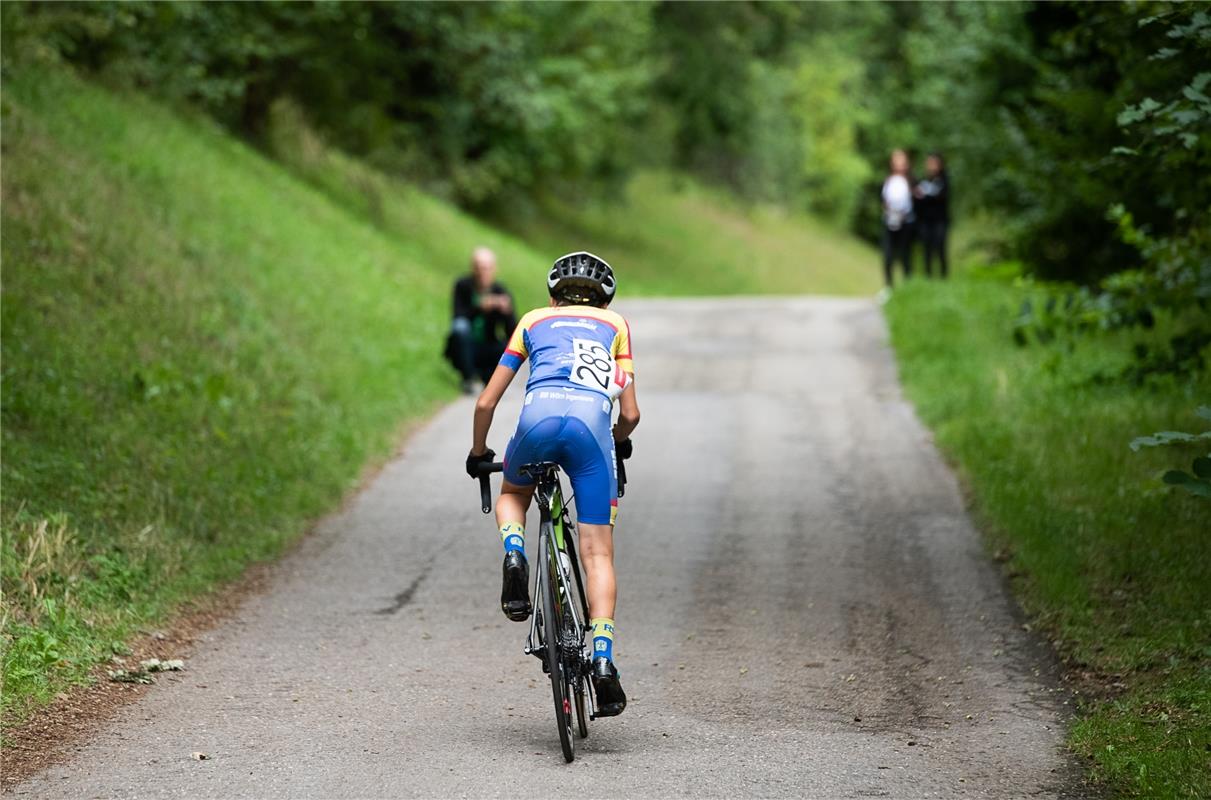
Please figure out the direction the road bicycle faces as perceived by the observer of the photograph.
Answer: facing away from the viewer

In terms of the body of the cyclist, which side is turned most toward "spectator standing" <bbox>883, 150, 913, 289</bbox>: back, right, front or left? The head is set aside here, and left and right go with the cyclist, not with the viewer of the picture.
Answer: front

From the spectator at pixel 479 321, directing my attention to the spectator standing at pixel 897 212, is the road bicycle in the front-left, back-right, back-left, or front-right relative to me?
back-right

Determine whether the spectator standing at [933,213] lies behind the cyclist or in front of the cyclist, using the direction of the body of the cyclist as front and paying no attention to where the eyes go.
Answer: in front

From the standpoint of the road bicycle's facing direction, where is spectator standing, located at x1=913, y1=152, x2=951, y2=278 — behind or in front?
in front

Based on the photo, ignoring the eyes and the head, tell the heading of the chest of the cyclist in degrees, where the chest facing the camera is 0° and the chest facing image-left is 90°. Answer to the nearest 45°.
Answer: approximately 180°

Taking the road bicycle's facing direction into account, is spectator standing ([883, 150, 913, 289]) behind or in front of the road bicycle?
in front

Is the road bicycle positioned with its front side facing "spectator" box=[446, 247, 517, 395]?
yes

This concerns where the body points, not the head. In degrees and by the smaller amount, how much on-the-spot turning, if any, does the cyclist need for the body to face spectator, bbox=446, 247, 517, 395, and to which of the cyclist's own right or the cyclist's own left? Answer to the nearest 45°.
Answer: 0° — they already face them

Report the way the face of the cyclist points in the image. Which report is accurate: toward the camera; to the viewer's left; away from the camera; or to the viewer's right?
away from the camera
